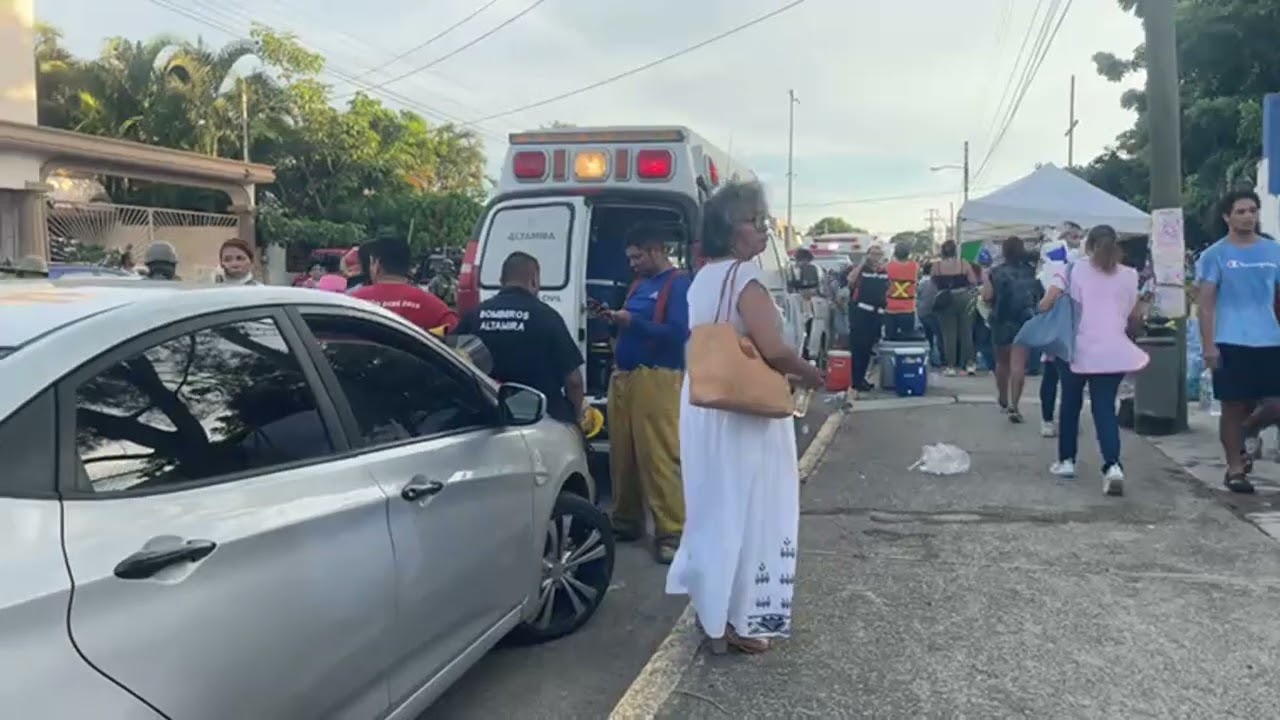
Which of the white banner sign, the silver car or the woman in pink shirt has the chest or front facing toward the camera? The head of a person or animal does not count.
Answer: the white banner sign

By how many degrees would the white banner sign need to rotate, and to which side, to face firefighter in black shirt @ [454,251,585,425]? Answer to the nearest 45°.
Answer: approximately 45° to its right

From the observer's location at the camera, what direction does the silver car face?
facing away from the viewer and to the right of the viewer

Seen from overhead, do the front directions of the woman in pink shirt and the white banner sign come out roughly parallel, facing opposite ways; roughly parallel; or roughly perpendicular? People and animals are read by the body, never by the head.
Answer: roughly parallel, facing opposite ways

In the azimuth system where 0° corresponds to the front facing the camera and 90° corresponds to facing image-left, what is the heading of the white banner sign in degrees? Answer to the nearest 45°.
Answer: approximately 0°

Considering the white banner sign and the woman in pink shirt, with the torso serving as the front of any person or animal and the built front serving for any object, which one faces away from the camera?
the woman in pink shirt

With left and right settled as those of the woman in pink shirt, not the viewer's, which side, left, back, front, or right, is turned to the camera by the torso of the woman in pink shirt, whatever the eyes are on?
back

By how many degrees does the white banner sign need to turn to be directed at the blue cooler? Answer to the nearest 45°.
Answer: approximately 135° to its right

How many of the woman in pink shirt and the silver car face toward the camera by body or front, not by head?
0
